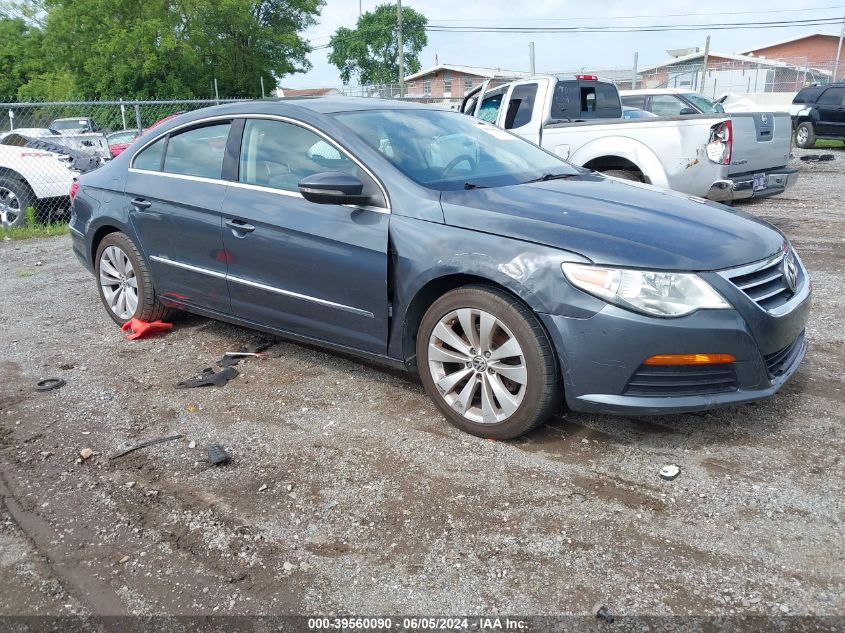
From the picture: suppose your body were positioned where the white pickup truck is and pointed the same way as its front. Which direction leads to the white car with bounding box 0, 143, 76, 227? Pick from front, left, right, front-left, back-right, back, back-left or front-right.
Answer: front-left

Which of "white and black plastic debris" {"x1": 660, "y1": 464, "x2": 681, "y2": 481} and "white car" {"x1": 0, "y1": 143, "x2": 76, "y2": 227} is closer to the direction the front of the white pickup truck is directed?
the white car

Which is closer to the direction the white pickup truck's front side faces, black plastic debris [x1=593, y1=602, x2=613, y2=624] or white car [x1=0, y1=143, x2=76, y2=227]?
the white car

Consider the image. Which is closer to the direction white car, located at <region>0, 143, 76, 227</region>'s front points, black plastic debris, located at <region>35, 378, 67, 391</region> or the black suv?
the black suv

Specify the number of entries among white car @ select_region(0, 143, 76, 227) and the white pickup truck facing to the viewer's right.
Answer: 1

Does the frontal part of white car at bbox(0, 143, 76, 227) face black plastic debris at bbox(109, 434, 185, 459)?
no

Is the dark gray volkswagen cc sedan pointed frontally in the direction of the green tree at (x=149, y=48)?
no

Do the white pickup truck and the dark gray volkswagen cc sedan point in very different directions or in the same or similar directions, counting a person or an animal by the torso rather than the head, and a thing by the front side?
very different directions

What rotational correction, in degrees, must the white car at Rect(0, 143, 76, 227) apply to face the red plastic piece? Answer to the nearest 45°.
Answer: approximately 90° to its right

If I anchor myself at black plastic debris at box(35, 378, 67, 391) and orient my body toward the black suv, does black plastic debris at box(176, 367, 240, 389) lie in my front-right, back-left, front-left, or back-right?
front-right

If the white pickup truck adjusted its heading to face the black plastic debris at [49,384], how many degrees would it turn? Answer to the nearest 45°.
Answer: approximately 90° to its left

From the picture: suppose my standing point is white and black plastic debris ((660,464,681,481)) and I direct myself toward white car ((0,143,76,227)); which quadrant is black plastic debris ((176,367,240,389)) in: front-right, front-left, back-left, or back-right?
front-left

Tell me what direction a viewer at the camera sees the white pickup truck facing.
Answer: facing away from the viewer and to the left of the viewer

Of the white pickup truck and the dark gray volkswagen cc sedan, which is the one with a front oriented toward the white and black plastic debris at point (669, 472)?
the dark gray volkswagen cc sedan

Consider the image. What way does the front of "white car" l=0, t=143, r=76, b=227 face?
to the viewer's right

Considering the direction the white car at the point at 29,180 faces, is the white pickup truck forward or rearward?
forward

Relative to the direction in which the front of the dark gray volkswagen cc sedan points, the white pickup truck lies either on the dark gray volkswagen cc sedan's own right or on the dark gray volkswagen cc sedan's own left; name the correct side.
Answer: on the dark gray volkswagen cc sedan's own left

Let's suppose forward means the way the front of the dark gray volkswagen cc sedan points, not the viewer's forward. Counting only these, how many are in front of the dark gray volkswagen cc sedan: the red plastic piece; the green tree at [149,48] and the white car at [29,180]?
0

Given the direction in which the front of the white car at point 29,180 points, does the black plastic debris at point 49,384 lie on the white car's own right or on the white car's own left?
on the white car's own right

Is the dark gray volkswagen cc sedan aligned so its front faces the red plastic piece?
no

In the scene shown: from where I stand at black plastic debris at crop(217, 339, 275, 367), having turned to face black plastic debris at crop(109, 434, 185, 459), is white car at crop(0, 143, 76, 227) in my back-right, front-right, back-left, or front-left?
back-right
